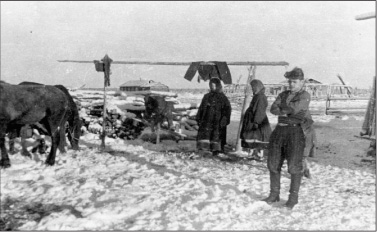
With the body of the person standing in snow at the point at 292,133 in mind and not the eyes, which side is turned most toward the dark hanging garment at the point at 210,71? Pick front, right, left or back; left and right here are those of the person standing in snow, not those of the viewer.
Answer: right

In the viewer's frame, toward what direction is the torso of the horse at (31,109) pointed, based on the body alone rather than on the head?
to the viewer's left

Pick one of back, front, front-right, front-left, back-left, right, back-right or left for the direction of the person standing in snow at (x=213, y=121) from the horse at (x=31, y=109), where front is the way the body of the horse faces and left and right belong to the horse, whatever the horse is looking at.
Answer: back

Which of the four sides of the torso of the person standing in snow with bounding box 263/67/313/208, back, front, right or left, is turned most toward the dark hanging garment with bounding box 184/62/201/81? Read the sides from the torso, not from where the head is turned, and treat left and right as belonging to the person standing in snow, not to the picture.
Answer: right

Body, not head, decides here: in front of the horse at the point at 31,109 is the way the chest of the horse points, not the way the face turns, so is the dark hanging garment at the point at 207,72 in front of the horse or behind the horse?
behind

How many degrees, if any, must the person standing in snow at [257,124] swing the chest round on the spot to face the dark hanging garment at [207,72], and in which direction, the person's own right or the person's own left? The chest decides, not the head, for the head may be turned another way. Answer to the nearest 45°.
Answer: approximately 45° to the person's own right

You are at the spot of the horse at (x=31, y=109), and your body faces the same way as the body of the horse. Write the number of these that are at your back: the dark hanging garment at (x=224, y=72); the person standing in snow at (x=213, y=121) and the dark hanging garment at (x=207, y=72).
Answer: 3

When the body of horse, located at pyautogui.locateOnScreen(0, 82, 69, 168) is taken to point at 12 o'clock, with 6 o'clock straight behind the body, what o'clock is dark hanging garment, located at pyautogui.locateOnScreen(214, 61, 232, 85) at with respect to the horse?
The dark hanging garment is roughly at 6 o'clock from the horse.

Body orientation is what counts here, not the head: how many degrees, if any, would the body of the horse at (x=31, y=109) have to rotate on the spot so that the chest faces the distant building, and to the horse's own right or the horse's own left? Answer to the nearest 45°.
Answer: approximately 90° to the horse's own right

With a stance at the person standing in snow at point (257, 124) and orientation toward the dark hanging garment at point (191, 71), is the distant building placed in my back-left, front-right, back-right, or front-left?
front-right

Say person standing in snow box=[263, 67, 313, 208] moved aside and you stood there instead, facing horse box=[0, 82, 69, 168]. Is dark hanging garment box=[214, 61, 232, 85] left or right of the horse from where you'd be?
right
